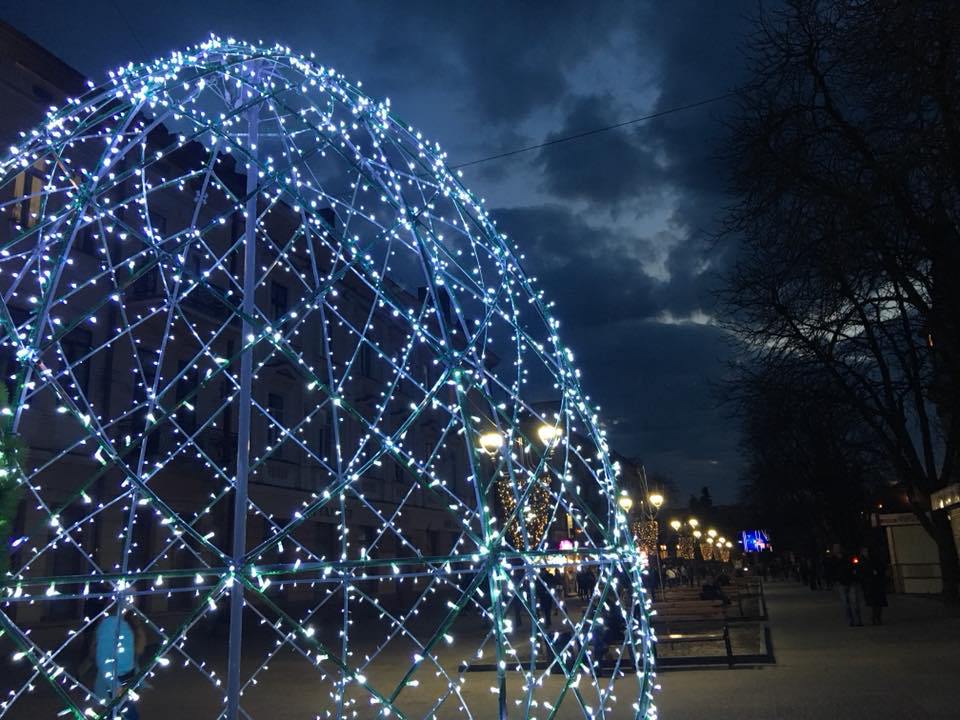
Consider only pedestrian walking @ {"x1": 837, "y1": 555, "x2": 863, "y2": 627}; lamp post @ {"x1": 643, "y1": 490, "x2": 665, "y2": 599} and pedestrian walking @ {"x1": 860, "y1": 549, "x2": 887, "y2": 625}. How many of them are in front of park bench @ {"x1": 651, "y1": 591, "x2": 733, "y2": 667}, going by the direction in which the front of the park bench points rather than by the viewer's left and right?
0

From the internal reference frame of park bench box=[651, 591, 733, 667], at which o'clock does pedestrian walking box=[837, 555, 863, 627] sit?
The pedestrian walking is roughly at 7 o'clock from the park bench.

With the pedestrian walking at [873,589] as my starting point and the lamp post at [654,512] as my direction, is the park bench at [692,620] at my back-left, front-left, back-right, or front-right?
back-left

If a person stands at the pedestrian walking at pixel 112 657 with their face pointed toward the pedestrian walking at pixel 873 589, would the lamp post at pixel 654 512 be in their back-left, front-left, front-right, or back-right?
front-left

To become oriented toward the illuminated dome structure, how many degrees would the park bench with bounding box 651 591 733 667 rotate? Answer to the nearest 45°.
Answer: approximately 45° to its right

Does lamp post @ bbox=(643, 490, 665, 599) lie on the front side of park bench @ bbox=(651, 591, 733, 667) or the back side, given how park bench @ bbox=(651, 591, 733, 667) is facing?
on the back side

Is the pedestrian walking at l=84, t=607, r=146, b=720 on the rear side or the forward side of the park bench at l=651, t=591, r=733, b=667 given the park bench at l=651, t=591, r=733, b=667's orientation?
on the forward side

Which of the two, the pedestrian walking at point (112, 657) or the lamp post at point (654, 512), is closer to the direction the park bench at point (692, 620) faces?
the pedestrian walking

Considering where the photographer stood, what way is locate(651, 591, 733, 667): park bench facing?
facing the viewer

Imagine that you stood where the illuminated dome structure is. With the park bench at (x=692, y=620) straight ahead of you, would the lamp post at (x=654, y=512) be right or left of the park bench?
left

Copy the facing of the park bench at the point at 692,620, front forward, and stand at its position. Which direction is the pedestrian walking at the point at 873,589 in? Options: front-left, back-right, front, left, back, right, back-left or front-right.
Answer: back-left
